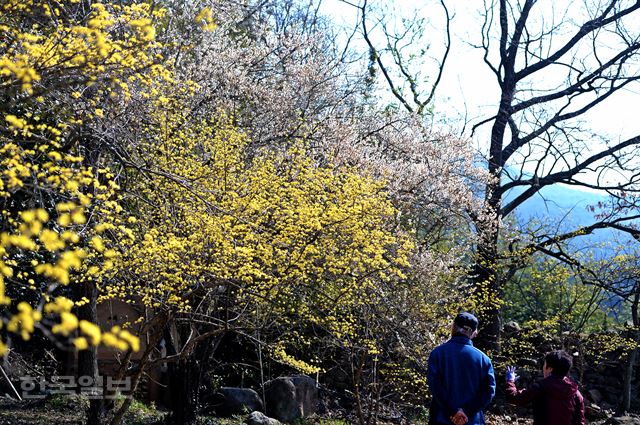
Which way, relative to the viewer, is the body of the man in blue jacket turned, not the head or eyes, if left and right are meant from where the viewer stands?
facing away from the viewer

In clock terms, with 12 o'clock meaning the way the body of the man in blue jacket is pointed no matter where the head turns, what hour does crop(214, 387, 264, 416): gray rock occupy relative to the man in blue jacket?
The gray rock is roughly at 11 o'clock from the man in blue jacket.

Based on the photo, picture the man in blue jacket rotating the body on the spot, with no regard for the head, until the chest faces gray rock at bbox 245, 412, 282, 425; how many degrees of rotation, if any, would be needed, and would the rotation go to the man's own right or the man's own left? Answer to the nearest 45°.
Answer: approximately 45° to the man's own left

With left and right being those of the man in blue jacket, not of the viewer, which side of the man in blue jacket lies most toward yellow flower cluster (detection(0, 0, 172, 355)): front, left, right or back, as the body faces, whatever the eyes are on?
left

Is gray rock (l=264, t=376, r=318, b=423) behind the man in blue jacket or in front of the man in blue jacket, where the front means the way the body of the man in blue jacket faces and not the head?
in front
